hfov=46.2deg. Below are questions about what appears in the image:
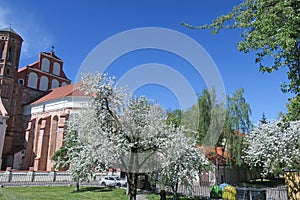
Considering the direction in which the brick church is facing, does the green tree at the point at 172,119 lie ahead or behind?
behind

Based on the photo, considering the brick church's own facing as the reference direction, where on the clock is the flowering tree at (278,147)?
The flowering tree is roughly at 7 o'clock from the brick church.

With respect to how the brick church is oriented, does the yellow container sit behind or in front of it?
behind

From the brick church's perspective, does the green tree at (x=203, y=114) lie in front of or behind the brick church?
behind

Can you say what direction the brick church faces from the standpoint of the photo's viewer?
facing away from the viewer and to the left of the viewer

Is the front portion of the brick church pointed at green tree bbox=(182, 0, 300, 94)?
no

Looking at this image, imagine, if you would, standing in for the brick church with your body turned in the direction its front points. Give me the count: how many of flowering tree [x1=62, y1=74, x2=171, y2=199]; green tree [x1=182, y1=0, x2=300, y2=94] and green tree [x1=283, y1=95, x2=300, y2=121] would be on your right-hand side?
0

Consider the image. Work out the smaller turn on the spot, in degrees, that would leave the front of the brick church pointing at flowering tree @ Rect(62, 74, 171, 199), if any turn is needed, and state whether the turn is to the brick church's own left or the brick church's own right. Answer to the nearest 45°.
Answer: approximately 135° to the brick church's own left
